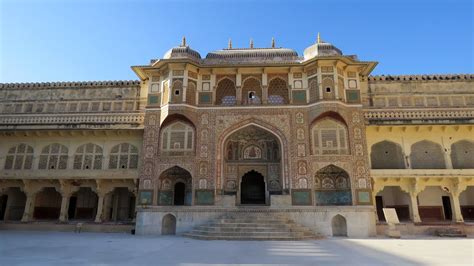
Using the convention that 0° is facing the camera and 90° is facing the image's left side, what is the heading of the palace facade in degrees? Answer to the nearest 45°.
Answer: approximately 0°
